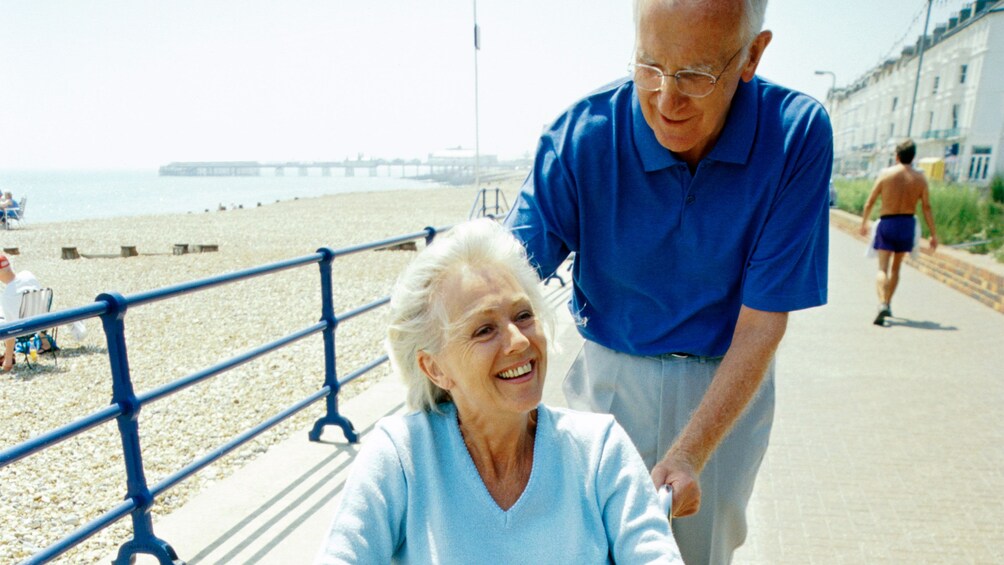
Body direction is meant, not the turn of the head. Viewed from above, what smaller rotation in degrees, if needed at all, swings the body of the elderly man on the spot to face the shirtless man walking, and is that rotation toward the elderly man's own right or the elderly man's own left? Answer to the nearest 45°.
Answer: approximately 180°

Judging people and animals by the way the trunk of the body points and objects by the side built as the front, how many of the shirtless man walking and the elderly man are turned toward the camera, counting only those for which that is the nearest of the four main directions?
1

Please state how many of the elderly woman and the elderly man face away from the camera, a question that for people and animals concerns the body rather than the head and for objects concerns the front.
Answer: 0

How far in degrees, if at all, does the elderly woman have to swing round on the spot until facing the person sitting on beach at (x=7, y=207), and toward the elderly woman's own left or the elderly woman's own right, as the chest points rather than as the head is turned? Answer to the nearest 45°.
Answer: approximately 135° to the elderly woman's own right

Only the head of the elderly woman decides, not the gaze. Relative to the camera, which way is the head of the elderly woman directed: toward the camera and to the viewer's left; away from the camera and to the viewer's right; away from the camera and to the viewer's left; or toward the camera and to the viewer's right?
toward the camera and to the viewer's right

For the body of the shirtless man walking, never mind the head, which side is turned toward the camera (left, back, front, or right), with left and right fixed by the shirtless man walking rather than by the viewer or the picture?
back

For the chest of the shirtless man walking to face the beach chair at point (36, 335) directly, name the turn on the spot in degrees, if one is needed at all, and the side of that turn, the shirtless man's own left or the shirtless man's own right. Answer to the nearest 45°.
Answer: approximately 135° to the shirtless man's own left

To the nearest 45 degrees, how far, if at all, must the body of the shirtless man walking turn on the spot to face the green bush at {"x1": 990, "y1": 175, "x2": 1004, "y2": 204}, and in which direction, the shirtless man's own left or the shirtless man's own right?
0° — they already face it

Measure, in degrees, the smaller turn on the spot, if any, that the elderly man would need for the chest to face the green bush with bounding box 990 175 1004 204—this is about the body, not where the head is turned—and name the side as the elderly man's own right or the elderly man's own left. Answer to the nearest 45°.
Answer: approximately 135° to the elderly man's own left

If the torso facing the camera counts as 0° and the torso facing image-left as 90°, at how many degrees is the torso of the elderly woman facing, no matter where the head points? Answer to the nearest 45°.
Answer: approximately 0°
